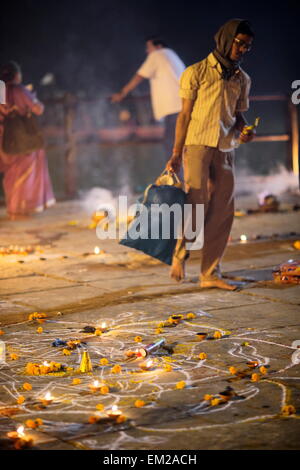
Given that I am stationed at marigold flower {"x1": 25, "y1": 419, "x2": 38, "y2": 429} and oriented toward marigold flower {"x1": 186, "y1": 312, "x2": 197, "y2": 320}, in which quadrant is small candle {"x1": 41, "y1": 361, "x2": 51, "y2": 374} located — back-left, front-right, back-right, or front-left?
front-left

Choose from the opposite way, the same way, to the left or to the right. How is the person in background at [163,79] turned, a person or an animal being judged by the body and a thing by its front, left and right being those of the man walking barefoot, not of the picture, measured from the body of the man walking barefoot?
the opposite way

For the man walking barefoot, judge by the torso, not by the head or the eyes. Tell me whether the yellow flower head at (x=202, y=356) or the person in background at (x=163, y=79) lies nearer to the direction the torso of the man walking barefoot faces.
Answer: the yellow flower head

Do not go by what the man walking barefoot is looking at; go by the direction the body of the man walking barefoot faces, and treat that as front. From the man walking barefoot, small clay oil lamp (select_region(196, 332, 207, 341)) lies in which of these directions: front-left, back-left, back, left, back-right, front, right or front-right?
front-right

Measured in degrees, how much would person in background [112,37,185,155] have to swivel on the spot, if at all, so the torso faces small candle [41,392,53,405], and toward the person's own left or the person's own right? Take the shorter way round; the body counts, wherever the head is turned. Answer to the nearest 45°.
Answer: approximately 135° to the person's own left

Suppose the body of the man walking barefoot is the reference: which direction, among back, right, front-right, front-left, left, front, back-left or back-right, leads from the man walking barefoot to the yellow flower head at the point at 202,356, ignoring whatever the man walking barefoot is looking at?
front-right

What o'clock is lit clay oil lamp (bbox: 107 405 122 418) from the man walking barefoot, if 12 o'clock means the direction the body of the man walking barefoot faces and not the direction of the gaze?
The lit clay oil lamp is roughly at 2 o'clock from the man walking barefoot.

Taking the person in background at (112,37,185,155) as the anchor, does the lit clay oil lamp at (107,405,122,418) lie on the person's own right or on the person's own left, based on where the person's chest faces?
on the person's own left

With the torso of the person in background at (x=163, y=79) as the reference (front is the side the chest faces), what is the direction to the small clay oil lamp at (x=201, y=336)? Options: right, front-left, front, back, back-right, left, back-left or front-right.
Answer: back-left

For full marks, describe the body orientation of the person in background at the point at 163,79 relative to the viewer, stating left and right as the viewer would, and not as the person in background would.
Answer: facing away from the viewer and to the left of the viewer

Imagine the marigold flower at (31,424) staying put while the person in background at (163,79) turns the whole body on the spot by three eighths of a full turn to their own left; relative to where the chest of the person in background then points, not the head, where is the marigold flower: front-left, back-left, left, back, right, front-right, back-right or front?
front

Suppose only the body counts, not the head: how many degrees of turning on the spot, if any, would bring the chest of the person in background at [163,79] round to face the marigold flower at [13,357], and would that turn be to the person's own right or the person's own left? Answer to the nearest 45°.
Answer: approximately 135° to the person's own left

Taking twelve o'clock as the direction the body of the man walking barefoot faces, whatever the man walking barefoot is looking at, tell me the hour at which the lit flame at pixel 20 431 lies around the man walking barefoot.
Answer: The lit flame is roughly at 2 o'clock from the man walking barefoot.

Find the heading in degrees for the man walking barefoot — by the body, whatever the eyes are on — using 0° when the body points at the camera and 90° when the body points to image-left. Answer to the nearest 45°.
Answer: approximately 315°
